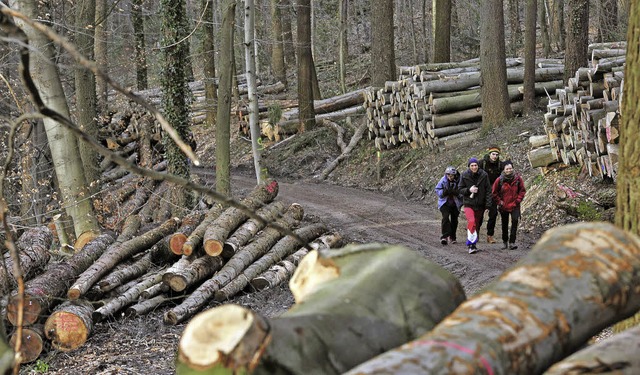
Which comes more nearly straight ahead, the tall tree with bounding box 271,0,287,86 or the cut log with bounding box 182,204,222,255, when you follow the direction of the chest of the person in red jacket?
the cut log

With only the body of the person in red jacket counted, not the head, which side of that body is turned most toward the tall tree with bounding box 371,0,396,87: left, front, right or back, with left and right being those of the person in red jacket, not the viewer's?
back

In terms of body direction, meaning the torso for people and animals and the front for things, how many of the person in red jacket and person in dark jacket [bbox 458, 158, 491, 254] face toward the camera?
2

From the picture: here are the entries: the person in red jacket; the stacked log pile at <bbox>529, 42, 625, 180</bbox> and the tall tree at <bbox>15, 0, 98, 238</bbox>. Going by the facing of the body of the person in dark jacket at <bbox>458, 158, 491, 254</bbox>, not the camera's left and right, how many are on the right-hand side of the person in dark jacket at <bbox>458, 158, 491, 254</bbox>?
1

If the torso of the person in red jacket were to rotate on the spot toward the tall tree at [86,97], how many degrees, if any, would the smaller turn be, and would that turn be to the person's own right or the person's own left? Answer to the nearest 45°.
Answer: approximately 90° to the person's own right

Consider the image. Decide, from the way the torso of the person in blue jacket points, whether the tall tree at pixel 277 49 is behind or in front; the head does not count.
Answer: behind

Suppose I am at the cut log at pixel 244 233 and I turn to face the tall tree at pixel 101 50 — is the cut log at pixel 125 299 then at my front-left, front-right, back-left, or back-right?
back-left

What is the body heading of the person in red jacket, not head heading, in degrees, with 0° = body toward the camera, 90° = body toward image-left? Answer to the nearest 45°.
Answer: approximately 0°

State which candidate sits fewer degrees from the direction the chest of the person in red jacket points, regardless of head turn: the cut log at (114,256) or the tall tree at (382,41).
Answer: the cut log

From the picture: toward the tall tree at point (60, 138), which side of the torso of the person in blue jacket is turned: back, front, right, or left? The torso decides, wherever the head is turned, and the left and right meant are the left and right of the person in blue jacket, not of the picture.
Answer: right

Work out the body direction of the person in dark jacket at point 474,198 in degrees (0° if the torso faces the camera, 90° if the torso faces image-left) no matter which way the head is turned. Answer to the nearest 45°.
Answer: approximately 0°

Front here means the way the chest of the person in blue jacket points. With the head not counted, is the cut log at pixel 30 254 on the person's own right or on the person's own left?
on the person's own right
